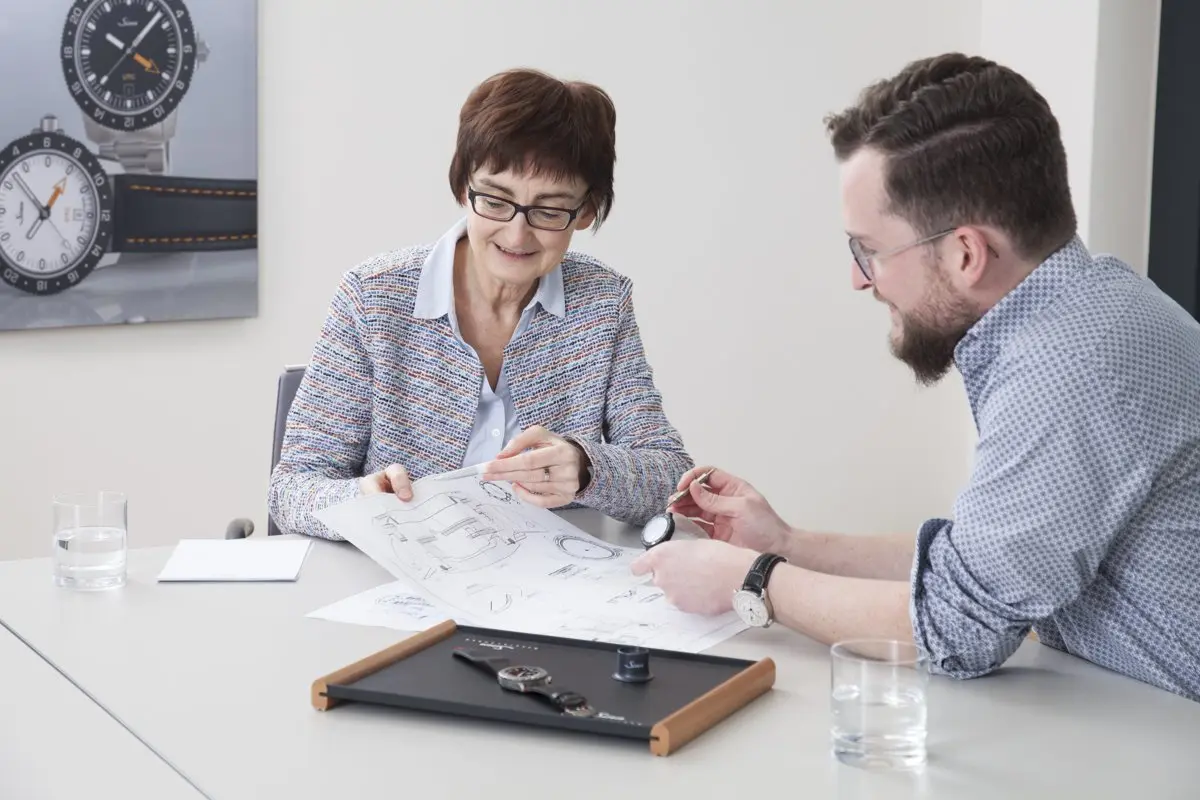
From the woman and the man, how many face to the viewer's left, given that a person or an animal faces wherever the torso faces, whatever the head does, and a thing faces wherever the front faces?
1

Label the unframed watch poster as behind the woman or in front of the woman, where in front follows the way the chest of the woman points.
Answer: behind

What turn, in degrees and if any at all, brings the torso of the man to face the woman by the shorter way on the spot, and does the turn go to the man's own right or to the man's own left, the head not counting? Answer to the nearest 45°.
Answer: approximately 45° to the man's own right

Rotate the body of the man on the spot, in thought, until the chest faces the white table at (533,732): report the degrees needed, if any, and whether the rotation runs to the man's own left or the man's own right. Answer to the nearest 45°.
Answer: approximately 45° to the man's own left

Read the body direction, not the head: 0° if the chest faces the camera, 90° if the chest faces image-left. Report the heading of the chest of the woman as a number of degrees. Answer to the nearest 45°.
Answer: approximately 0°

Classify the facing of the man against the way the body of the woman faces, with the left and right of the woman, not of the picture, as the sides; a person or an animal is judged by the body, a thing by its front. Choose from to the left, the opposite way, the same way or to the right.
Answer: to the right

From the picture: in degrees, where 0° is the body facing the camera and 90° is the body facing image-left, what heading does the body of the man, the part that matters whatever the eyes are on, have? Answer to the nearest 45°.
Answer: approximately 90°

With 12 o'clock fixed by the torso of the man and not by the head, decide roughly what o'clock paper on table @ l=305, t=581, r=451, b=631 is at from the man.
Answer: The paper on table is roughly at 12 o'clock from the man.

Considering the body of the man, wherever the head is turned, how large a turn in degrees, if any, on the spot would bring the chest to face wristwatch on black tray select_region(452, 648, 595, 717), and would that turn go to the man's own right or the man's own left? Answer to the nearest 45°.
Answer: approximately 45° to the man's own left
